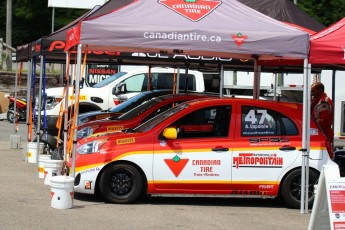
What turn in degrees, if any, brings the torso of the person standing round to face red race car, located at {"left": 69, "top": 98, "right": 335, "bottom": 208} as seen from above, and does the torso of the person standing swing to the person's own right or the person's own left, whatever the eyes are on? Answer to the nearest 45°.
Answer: approximately 45° to the person's own left

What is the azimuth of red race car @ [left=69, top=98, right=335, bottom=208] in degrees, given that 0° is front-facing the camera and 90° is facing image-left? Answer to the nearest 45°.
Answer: approximately 90°

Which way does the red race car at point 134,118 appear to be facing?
to the viewer's left

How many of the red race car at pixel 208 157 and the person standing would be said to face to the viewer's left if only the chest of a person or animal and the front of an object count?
2

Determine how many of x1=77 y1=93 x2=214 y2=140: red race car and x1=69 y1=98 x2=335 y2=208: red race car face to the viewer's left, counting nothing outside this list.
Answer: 2

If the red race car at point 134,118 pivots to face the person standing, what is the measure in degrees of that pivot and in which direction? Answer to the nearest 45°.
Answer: approximately 180°

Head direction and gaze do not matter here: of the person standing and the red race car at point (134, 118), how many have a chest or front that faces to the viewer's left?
2

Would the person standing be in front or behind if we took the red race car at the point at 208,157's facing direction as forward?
behind

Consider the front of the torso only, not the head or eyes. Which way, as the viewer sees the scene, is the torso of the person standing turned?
to the viewer's left
